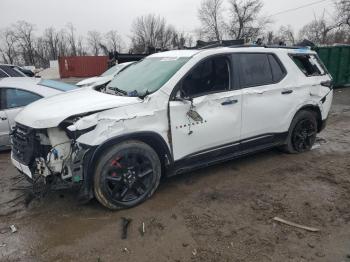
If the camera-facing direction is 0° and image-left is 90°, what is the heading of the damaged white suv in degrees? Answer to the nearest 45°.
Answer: approximately 45°

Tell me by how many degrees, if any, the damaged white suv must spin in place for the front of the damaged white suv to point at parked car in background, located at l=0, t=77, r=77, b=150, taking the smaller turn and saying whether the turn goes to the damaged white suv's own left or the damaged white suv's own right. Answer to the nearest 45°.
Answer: approximately 90° to the damaged white suv's own right
